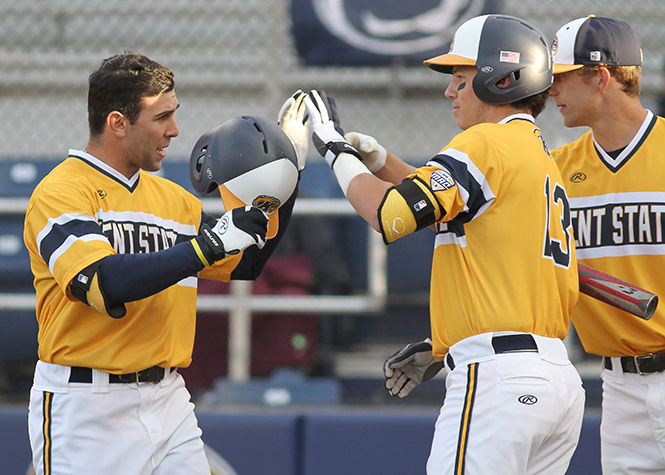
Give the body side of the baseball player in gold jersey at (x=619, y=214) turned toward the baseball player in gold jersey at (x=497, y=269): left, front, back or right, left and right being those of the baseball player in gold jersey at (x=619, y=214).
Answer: front

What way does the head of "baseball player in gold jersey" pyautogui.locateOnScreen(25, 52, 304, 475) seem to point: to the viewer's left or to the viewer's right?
to the viewer's right

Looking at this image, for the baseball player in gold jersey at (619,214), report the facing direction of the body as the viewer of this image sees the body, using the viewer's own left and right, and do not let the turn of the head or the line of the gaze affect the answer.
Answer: facing the viewer and to the left of the viewer

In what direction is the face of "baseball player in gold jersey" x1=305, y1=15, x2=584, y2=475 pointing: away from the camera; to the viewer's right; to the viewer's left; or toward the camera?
to the viewer's left

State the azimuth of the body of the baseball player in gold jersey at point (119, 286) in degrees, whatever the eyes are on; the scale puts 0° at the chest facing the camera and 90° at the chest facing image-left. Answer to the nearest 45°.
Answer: approximately 315°

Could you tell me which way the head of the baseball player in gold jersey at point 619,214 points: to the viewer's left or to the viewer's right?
to the viewer's left

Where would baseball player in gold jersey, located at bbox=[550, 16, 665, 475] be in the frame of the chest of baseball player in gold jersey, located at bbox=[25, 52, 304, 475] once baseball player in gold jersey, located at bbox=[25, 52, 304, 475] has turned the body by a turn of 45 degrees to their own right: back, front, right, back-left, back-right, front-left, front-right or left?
left

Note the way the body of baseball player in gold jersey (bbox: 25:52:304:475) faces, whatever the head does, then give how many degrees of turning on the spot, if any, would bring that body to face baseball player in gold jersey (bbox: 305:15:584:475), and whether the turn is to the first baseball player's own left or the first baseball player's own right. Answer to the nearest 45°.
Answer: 0° — they already face them
